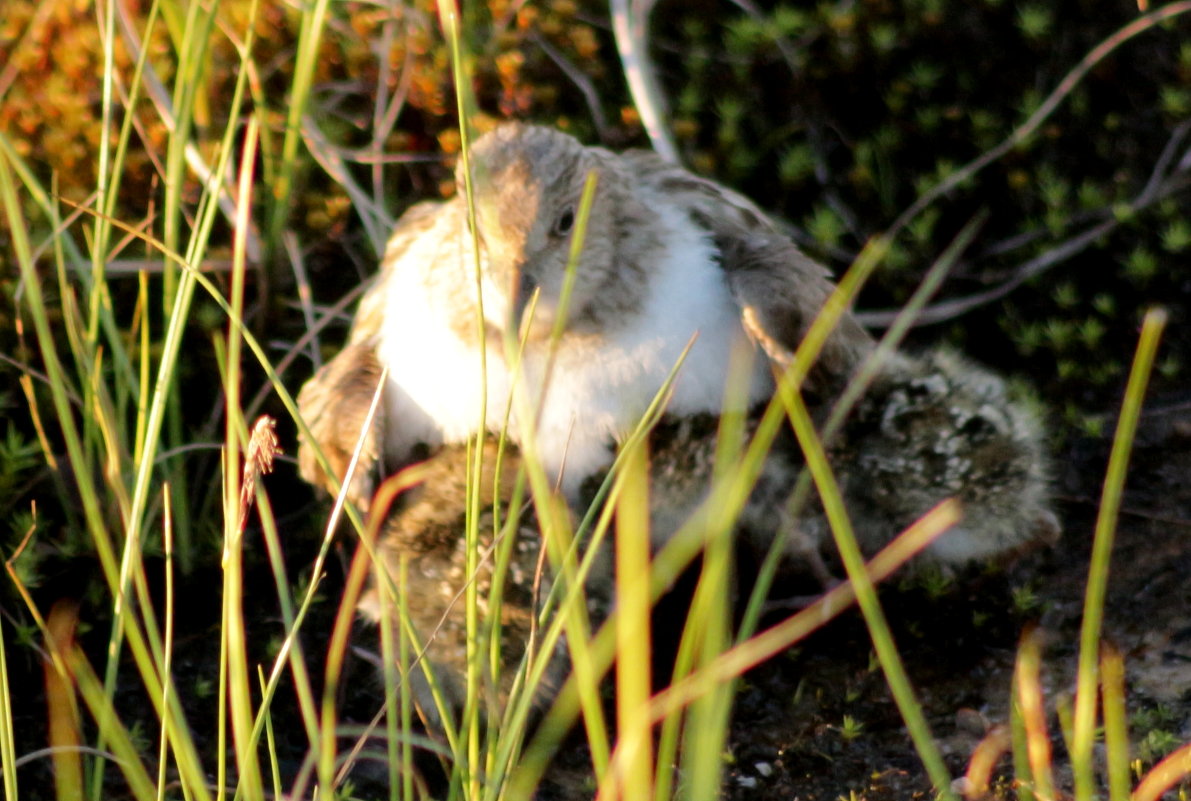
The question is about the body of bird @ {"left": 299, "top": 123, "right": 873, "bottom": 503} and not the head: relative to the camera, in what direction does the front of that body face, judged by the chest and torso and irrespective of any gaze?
toward the camera

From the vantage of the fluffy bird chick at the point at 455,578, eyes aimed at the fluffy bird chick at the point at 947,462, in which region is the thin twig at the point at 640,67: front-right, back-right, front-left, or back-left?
front-left

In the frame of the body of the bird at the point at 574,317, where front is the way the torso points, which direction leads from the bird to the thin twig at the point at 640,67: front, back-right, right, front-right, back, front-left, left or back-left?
back

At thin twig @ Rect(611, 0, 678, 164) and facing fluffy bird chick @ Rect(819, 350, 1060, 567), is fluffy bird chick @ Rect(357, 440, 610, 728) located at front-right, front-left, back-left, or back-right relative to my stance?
front-right

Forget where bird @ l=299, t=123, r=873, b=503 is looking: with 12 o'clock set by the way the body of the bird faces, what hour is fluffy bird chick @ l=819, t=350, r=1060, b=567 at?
The fluffy bird chick is roughly at 9 o'clock from the bird.

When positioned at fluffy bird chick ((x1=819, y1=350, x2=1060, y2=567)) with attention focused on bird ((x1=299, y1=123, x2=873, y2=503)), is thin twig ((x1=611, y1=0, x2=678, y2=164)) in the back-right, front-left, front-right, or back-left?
front-right

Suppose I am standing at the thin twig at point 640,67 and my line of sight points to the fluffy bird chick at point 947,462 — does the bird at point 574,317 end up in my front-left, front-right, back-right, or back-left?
front-right
